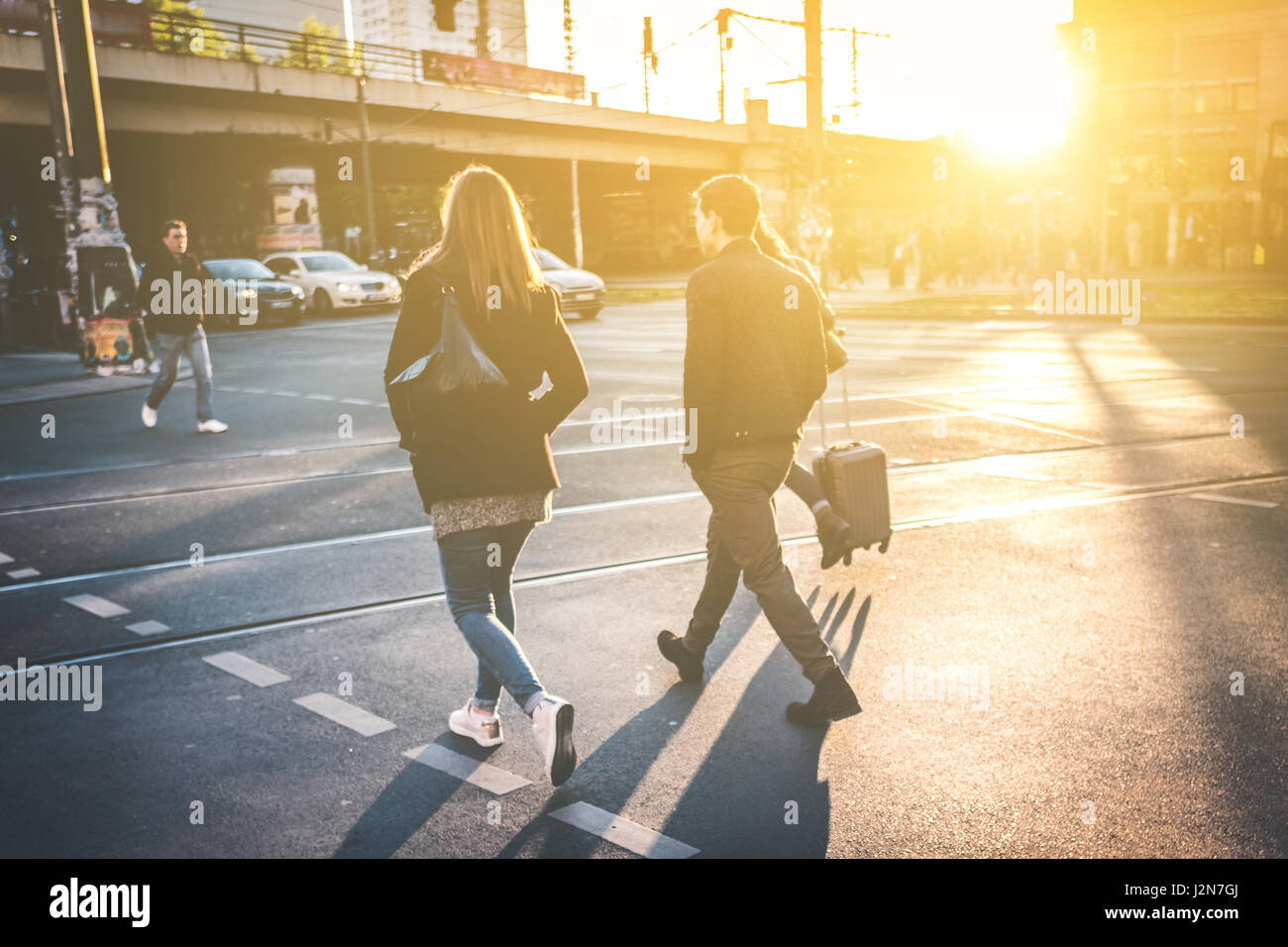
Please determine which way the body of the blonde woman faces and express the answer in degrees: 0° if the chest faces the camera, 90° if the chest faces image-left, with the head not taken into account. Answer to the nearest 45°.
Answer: approximately 135°

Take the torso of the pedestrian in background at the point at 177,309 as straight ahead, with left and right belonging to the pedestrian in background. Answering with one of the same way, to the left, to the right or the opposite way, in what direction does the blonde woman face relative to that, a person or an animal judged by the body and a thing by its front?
the opposite way

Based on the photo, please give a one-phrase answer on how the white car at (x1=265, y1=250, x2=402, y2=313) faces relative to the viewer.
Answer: facing the viewer and to the right of the viewer

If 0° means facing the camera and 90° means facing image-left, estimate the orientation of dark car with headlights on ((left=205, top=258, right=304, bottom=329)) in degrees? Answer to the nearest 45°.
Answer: approximately 315°

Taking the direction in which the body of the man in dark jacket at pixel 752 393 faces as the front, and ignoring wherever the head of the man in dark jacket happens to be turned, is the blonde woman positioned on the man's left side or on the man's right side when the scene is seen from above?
on the man's left side

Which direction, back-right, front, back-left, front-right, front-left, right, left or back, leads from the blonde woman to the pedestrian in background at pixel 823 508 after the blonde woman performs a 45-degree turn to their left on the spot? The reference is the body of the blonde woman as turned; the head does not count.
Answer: back-right

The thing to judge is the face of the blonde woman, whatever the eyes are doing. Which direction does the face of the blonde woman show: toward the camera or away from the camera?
away from the camera

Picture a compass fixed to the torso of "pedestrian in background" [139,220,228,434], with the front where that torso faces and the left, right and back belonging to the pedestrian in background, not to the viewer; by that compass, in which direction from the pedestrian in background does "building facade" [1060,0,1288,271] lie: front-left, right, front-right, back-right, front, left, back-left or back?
left

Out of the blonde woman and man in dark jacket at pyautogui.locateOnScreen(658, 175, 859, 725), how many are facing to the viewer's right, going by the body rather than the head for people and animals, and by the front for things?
0

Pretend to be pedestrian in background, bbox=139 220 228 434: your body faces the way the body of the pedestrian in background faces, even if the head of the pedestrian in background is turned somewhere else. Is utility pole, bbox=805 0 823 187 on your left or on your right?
on your left

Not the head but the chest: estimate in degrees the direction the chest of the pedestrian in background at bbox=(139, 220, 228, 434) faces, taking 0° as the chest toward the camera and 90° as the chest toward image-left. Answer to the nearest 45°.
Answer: approximately 315°

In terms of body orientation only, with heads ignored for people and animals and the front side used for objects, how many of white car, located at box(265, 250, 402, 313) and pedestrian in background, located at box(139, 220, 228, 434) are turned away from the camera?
0

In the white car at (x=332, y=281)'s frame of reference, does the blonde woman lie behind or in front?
in front
